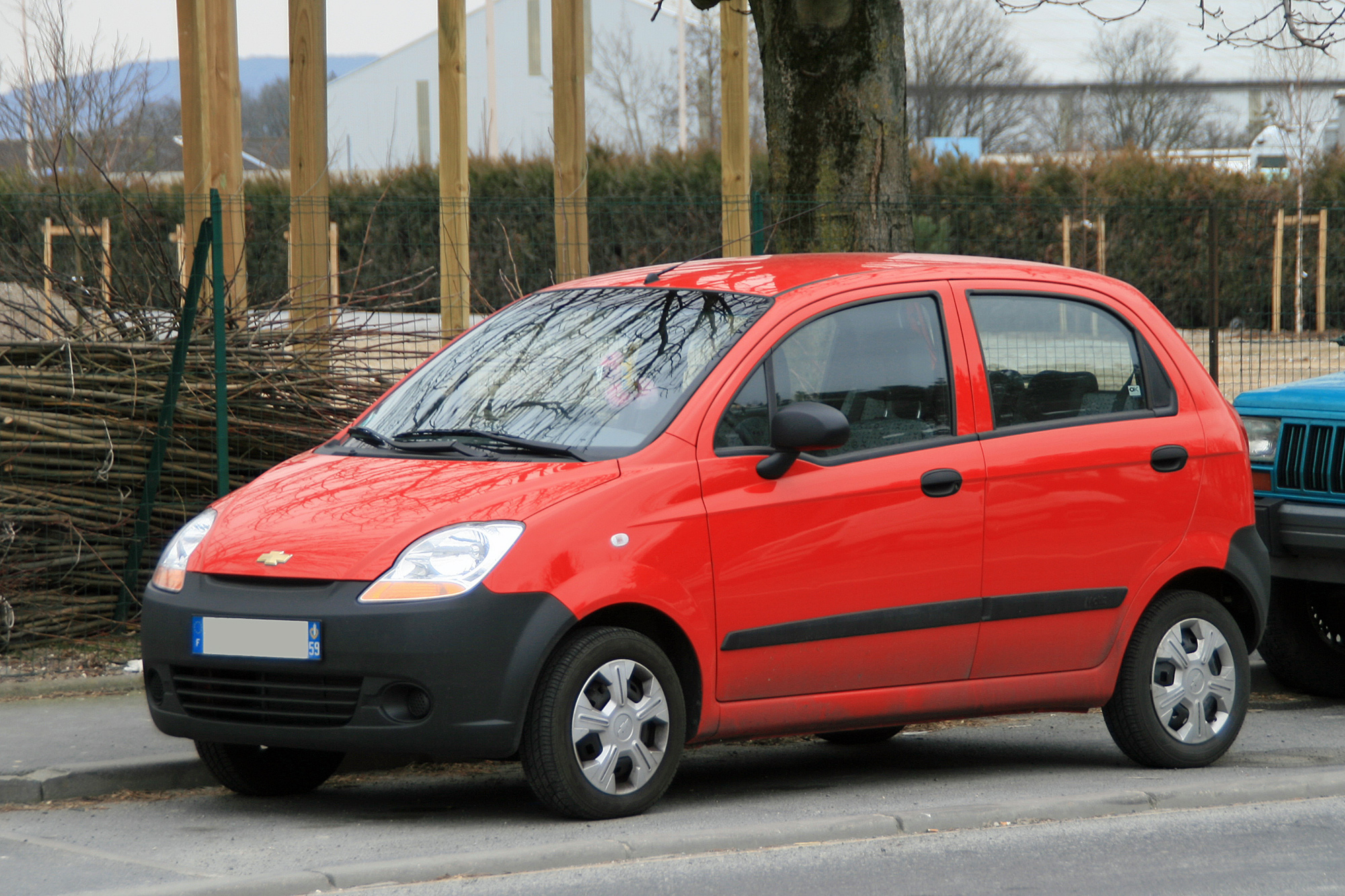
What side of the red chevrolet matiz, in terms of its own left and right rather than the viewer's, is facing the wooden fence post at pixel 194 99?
right

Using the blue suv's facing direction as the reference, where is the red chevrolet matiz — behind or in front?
in front

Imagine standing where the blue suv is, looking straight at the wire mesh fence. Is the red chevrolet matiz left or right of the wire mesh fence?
left

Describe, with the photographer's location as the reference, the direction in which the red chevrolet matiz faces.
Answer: facing the viewer and to the left of the viewer

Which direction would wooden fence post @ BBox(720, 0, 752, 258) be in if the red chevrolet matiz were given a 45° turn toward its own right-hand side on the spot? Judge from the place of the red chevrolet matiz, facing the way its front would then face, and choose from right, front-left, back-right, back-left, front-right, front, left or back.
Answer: right

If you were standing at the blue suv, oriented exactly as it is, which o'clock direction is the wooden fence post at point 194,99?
The wooden fence post is roughly at 2 o'clock from the blue suv.

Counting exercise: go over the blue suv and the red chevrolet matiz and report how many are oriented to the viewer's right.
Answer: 0

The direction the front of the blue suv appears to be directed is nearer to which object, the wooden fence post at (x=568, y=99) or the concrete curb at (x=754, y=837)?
the concrete curb

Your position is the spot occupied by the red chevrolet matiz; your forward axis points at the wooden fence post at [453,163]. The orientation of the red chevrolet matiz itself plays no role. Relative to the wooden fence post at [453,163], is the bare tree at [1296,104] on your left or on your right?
right

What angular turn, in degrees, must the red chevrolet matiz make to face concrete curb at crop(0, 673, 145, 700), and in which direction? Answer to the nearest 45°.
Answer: approximately 90° to its right

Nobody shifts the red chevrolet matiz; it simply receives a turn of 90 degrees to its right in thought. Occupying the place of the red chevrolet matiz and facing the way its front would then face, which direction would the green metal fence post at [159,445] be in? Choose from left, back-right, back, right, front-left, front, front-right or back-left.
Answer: front

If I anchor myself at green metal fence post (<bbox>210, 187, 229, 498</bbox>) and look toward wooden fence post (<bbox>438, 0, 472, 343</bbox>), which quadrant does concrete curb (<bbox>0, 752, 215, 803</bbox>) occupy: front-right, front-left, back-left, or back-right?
back-right
